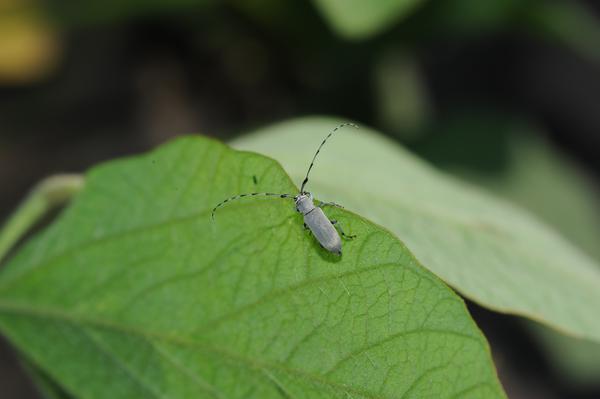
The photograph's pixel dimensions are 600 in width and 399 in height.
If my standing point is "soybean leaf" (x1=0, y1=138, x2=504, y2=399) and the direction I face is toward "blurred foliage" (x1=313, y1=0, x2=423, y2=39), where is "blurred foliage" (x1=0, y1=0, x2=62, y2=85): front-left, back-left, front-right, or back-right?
front-left

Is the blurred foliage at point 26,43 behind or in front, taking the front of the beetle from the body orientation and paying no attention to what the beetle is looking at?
in front

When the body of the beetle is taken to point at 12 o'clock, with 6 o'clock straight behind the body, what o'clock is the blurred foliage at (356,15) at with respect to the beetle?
The blurred foliage is roughly at 2 o'clock from the beetle.

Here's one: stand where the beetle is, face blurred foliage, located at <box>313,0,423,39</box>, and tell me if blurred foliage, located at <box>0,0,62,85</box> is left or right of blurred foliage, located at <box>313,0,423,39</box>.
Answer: left

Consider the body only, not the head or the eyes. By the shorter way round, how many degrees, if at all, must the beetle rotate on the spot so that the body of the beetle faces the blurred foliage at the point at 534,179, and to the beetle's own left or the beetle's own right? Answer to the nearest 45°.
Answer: approximately 90° to the beetle's own right

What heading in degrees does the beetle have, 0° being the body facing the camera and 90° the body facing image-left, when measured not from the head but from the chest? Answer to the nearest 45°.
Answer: approximately 135°

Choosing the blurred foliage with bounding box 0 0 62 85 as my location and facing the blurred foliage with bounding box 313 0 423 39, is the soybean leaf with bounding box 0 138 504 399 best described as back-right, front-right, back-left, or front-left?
front-right
